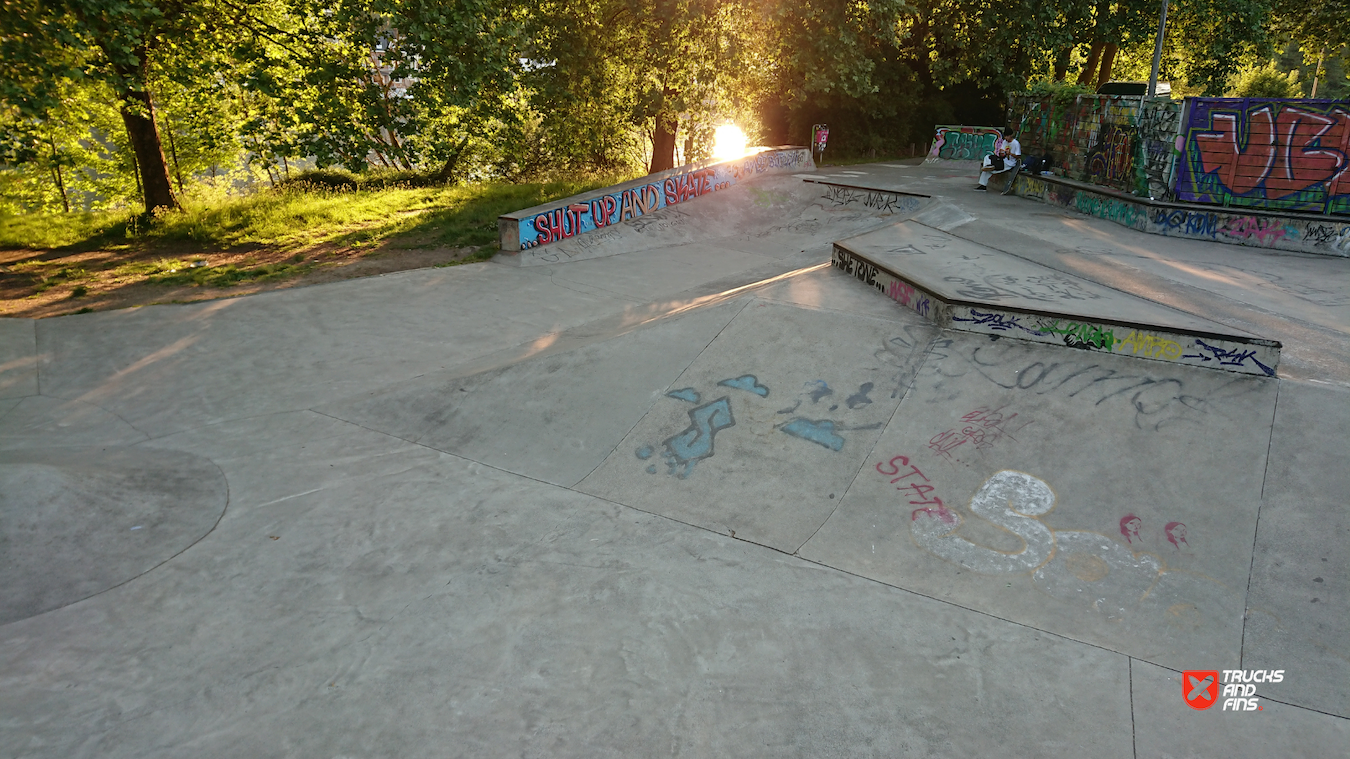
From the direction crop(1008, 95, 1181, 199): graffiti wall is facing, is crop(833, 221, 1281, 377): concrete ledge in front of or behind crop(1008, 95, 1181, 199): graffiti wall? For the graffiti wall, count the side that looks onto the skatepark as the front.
in front

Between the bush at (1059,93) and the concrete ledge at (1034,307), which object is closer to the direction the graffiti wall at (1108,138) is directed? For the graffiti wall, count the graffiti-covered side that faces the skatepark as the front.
the concrete ledge

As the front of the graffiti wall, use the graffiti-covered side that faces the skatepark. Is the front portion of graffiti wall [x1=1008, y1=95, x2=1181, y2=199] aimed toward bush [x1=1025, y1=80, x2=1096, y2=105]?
no

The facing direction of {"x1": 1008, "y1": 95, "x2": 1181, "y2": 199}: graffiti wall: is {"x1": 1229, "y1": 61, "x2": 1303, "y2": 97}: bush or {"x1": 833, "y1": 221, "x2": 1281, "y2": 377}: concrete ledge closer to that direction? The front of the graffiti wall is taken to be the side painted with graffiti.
the concrete ledge

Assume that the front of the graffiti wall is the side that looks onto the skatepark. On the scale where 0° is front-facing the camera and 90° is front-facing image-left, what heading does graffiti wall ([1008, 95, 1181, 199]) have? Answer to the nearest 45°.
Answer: approximately 45°

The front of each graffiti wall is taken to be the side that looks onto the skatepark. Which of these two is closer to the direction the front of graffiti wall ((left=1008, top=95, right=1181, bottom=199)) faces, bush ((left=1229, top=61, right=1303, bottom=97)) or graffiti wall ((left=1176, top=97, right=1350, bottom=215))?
the graffiti wall

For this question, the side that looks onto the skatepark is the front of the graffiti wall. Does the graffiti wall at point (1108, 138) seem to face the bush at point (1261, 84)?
no

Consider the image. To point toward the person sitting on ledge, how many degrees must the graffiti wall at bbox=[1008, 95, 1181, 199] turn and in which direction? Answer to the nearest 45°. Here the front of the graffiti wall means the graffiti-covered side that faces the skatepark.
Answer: approximately 90° to its right

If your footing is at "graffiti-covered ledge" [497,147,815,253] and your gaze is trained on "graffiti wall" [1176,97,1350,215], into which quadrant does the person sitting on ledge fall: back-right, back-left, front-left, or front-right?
front-left

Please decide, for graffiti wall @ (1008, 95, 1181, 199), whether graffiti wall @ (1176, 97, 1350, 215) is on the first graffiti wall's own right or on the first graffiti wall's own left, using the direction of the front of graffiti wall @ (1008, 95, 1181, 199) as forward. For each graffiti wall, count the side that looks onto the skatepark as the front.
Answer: on the first graffiti wall's own left
